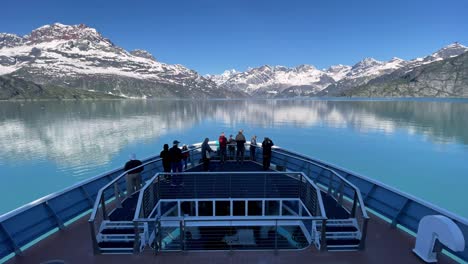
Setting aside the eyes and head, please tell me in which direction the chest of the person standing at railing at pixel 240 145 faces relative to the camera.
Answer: away from the camera

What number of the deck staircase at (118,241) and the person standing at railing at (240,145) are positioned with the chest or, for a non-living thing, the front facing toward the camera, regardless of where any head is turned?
1

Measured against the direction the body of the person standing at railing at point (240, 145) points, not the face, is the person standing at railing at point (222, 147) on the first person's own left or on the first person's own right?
on the first person's own left

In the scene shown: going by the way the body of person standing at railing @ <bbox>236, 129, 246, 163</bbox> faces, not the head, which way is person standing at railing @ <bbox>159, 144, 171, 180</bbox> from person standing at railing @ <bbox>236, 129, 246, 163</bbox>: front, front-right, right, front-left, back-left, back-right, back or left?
back-left

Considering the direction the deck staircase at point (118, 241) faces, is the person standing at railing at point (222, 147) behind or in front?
behind

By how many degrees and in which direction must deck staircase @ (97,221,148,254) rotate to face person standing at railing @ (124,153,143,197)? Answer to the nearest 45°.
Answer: approximately 180°

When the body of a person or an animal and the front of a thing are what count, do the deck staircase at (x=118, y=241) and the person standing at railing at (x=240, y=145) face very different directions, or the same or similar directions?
very different directions

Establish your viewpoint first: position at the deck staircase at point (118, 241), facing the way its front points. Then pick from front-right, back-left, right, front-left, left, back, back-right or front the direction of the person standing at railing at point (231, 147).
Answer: back-left
